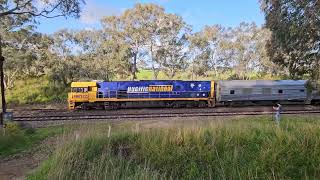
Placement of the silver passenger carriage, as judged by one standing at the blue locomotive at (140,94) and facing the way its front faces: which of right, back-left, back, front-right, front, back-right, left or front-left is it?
back

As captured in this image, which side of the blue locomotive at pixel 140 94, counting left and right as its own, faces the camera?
left
